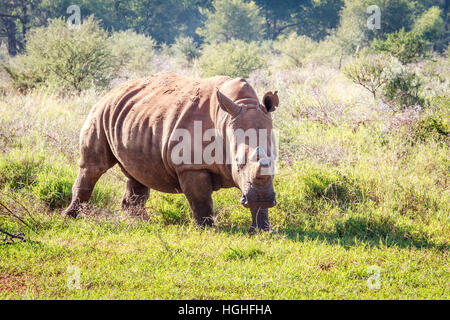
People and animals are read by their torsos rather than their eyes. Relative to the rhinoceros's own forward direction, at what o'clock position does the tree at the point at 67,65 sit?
The tree is roughly at 7 o'clock from the rhinoceros.

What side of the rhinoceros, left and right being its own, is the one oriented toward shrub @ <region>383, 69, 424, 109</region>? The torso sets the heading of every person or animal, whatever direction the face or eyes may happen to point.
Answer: left

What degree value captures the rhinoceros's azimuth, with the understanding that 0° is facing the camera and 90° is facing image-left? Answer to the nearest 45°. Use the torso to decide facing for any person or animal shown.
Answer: approximately 315°

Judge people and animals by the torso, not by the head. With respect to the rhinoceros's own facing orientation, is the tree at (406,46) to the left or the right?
on its left

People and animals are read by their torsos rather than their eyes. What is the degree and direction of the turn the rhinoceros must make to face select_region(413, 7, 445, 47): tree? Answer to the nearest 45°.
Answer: approximately 90° to its left

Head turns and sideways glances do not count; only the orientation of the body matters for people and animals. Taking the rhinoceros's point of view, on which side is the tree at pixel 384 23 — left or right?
on its left

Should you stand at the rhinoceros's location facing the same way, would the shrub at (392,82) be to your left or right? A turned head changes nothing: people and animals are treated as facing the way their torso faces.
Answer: on your left

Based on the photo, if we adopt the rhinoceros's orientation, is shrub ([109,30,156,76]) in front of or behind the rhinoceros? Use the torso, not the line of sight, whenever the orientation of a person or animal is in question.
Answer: behind

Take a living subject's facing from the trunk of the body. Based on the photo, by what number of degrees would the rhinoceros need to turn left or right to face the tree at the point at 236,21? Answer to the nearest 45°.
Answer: approximately 135° to its left

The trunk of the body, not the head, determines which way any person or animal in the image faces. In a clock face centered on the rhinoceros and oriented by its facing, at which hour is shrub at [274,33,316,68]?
The shrub is roughly at 8 o'clock from the rhinoceros.

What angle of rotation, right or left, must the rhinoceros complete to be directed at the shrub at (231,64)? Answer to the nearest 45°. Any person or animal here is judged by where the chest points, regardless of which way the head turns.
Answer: approximately 135° to its left
